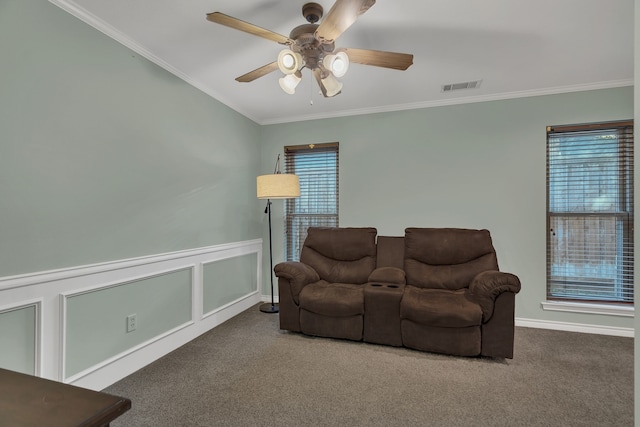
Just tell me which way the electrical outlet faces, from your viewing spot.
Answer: facing the viewer and to the right of the viewer

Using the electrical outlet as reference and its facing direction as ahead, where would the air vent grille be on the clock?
The air vent grille is roughly at 11 o'clock from the electrical outlet.

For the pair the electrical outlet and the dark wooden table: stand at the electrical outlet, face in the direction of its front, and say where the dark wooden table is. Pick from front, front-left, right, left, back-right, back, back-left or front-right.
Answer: front-right

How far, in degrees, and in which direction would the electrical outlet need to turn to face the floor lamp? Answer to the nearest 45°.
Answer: approximately 45° to its left

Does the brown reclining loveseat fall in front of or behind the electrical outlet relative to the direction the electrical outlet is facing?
in front
